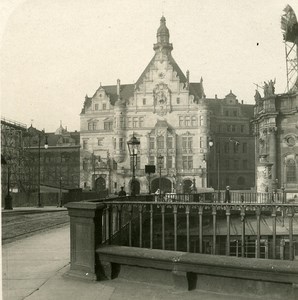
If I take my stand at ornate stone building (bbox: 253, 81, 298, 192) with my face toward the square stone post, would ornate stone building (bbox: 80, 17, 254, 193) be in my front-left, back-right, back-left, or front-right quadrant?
back-right

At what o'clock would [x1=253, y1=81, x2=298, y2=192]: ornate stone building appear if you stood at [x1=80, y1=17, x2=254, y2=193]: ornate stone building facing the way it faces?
[x1=253, y1=81, x2=298, y2=192]: ornate stone building is roughly at 11 o'clock from [x1=80, y1=17, x2=254, y2=193]: ornate stone building.

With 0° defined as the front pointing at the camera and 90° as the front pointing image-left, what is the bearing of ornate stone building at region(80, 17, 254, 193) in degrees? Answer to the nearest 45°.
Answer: approximately 0°

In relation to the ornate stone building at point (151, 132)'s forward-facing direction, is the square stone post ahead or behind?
ahead
